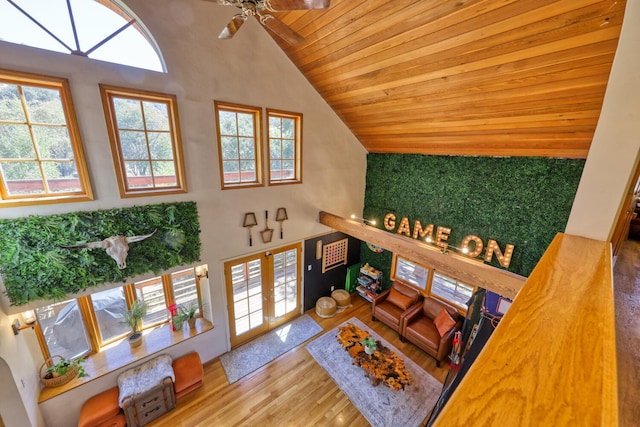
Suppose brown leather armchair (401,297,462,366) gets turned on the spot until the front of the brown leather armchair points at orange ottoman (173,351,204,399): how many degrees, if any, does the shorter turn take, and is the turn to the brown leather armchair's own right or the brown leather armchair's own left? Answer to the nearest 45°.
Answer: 0° — it already faces it

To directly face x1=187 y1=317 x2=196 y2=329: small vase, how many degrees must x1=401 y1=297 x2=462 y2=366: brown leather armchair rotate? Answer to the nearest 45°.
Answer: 0° — it already faces it

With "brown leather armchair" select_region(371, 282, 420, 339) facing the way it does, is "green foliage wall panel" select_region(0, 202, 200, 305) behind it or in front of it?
in front

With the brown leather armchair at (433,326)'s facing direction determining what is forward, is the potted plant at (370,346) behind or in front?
in front

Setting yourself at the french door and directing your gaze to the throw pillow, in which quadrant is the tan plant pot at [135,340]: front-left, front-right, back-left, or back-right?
back-right

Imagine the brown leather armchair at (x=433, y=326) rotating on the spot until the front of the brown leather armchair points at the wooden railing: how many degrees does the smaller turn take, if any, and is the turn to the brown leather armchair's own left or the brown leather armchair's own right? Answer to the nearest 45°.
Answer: approximately 45° to the brown leather armchair's own left
